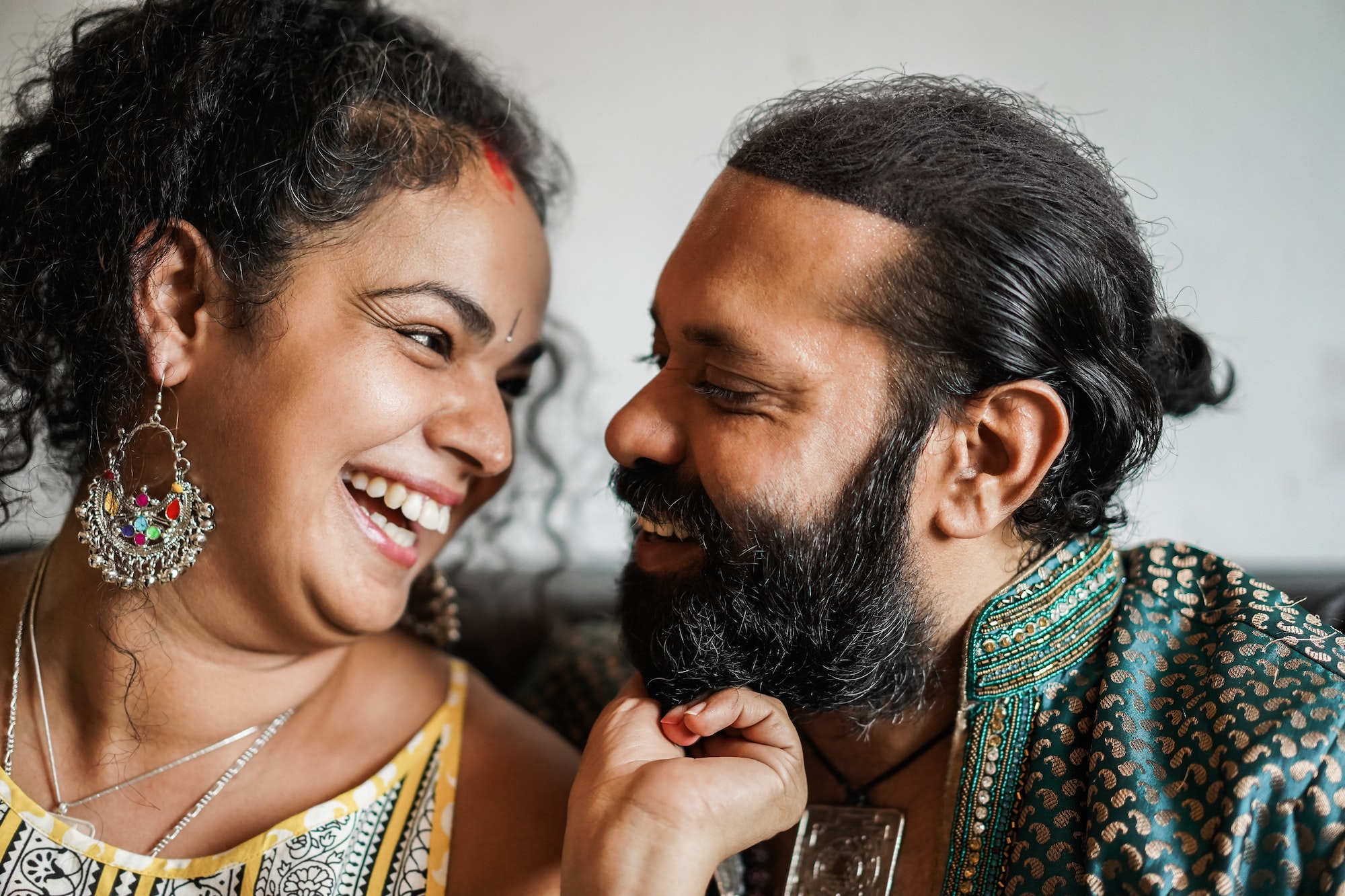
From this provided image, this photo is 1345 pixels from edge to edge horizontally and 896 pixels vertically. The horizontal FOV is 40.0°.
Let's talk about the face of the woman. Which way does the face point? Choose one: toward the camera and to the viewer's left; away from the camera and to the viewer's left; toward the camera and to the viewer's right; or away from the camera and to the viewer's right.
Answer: toward the camera and to the viewer's right

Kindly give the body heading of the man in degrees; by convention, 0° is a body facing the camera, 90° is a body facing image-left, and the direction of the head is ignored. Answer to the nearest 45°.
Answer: approximately 45°
